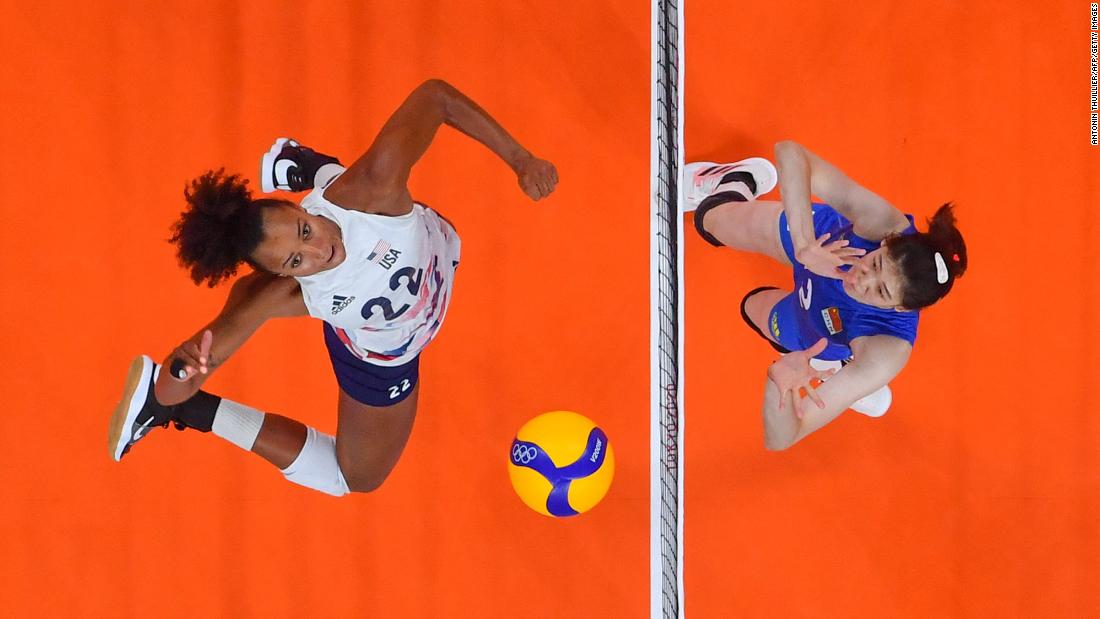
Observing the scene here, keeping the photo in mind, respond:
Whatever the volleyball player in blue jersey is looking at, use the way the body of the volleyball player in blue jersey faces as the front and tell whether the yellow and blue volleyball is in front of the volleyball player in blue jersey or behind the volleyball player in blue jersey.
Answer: in front

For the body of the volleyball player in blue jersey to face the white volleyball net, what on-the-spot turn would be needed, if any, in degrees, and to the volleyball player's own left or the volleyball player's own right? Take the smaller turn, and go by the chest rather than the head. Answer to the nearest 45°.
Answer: approximately 45° to the volleyball player's own left
